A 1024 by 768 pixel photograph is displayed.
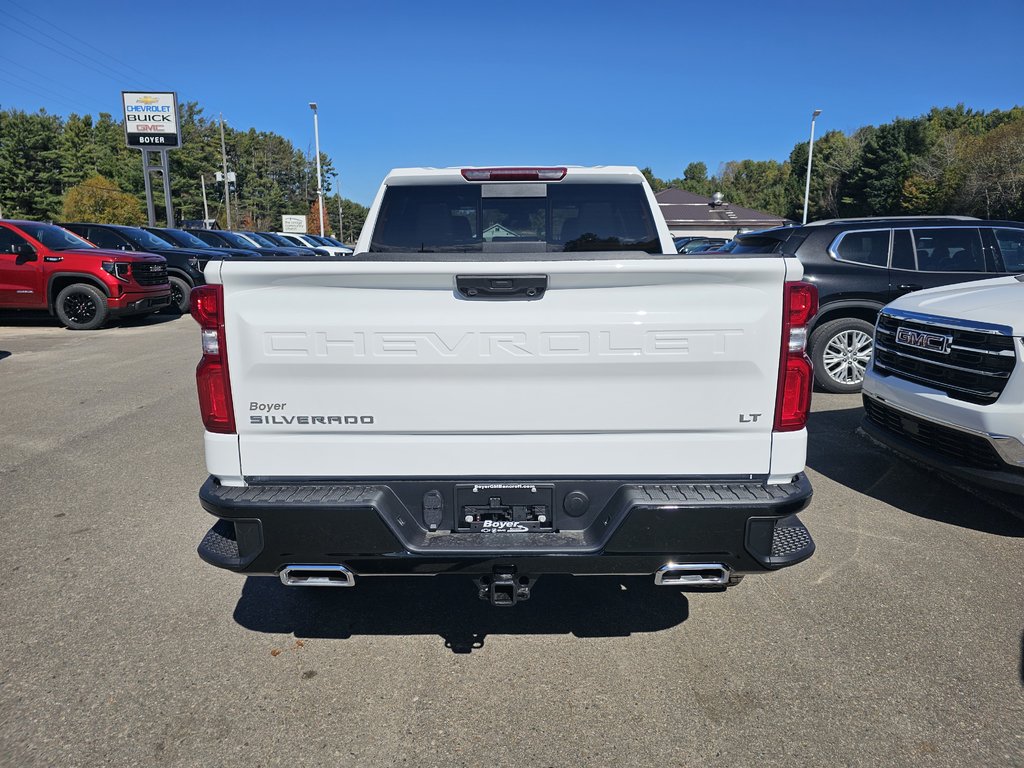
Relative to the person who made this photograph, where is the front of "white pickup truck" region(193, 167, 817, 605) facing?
facing away from the viewer

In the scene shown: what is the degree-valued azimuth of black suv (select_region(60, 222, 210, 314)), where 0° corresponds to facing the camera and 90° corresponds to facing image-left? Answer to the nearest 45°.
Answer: approximately 315°

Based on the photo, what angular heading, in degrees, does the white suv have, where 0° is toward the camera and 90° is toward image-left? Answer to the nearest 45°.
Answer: approximately 45°

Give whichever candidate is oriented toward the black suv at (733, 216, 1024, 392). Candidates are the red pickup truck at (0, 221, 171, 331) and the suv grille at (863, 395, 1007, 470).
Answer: the red pickup truck

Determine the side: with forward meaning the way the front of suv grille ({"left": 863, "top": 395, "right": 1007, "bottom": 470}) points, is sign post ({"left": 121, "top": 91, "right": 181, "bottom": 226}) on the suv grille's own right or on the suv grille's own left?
on the suv grille's own right

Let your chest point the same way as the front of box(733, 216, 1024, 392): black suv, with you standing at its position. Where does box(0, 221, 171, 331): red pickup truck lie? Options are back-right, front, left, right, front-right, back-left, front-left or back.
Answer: back-left

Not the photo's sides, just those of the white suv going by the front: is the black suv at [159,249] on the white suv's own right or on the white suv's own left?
on the white suv's own right

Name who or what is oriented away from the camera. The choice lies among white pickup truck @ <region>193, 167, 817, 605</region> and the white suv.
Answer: the white pickup truck

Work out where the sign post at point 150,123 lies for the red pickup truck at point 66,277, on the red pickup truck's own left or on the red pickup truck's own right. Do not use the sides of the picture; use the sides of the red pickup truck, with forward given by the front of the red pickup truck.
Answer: on the red pickup truck's own left

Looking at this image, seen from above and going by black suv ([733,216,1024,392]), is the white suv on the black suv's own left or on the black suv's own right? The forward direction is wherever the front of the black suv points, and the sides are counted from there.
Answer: on the black suv's own right

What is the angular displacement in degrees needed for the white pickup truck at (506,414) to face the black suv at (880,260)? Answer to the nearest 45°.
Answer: approximately 45° to its right

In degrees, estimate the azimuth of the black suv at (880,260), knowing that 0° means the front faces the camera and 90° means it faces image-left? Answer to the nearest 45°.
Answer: approximately 225°

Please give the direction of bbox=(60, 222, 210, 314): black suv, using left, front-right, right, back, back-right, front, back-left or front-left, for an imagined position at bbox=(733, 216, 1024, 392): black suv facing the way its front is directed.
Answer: back-left

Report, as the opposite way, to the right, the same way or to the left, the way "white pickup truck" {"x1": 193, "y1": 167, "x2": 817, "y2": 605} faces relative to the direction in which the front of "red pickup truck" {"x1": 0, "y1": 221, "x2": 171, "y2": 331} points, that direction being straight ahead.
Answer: to the left
